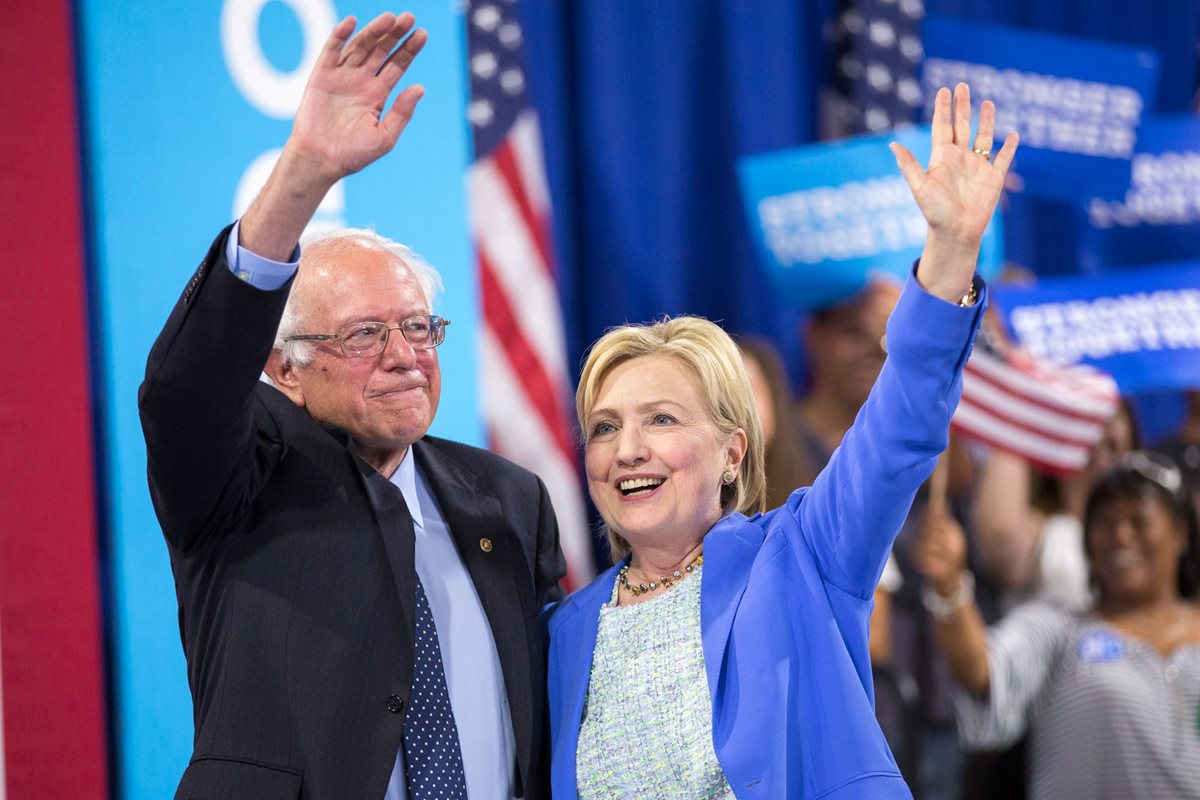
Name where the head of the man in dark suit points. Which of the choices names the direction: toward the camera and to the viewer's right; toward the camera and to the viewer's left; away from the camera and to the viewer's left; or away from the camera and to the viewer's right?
toward the camera and to the viewer's right

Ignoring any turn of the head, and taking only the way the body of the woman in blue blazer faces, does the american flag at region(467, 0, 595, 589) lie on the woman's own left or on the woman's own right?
on the woman's own right

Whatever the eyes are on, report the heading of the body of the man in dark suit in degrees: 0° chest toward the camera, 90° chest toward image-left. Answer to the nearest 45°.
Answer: approximately 315°

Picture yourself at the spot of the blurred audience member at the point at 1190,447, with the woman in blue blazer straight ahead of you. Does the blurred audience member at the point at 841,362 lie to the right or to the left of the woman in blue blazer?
right

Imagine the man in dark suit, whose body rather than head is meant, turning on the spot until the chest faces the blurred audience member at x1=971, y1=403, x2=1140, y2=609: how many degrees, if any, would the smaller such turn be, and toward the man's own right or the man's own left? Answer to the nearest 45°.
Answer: approximately 90° to the man's own left

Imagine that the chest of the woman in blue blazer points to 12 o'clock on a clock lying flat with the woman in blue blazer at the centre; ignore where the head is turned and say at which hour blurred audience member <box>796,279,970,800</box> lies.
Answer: The blurred audience member is roughly at 5 o'clock from the woman in blue blazer.

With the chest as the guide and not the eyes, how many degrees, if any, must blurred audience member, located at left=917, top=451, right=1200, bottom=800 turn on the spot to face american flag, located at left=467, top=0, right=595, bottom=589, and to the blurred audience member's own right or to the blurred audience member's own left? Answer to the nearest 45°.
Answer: approximately 90° to the blurred audience member's own right

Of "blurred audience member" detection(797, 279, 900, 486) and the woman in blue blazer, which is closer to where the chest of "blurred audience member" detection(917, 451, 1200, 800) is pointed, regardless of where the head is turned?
the woman in blue blazer

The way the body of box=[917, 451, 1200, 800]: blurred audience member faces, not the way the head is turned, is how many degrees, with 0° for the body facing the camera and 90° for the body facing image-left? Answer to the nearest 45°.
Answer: approximately 0°
